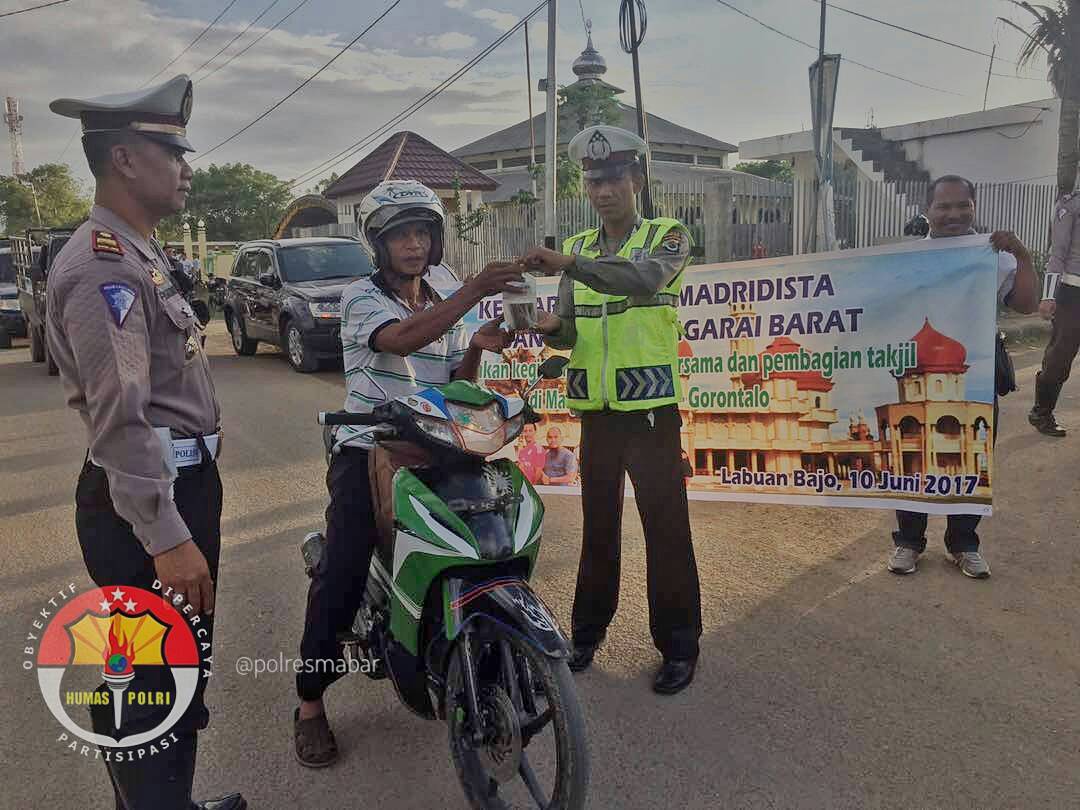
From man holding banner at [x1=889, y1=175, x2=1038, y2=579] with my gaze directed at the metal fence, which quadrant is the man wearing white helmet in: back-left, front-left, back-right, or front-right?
back-left

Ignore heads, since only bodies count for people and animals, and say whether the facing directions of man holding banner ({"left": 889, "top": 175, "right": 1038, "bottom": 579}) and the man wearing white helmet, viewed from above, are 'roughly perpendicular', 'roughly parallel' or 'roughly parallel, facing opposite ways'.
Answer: roughly perpendicular

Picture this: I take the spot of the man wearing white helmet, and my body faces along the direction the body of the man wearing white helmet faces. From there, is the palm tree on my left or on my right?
on my left

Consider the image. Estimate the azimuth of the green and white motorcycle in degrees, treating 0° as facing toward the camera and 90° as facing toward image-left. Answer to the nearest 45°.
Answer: approximately 315°

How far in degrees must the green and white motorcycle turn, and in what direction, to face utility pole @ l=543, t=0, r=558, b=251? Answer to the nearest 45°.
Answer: approximately 135° to its left

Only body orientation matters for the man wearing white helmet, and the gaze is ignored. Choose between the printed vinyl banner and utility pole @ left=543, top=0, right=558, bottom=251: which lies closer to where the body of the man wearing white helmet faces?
the printed vinyl banner

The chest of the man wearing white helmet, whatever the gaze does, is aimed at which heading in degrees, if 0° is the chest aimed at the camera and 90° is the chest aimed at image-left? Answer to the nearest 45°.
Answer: approximately 315°

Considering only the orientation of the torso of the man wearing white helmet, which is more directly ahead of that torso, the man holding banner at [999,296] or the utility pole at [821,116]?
the man holding banner

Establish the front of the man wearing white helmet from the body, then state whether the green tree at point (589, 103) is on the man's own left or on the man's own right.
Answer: on the man's own left

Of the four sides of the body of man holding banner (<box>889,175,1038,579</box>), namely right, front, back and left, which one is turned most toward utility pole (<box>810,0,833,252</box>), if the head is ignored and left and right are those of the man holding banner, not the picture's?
back
